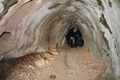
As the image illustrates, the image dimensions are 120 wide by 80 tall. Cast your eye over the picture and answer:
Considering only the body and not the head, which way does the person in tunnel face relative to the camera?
toward the camera
